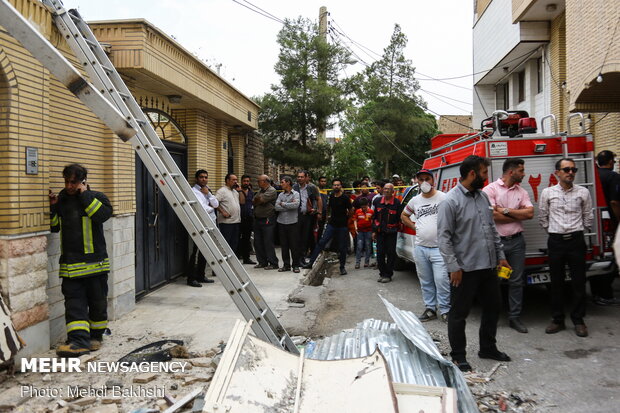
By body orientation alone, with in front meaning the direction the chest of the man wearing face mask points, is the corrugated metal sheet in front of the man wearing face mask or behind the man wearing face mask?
in front

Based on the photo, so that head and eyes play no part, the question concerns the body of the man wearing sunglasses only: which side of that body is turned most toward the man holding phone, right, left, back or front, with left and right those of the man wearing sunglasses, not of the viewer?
right

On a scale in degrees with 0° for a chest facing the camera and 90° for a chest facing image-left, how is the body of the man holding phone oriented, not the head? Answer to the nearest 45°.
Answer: approximately 315°

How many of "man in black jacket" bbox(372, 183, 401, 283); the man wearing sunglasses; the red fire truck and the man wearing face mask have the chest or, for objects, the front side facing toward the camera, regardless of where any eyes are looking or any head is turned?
3

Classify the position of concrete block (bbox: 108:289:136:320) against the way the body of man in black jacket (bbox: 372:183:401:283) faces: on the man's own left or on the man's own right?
on the man's own right

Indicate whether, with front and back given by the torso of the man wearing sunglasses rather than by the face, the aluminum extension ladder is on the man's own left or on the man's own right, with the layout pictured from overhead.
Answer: on the man's own right

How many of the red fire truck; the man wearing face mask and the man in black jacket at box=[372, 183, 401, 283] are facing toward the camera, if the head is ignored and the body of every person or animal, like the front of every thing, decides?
2

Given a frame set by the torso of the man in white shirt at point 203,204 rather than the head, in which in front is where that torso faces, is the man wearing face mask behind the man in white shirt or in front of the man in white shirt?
in front

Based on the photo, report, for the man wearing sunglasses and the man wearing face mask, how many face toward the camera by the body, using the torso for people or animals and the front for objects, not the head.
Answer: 2

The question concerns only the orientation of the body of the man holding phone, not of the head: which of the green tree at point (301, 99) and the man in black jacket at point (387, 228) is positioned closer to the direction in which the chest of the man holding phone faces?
the man in black jacket

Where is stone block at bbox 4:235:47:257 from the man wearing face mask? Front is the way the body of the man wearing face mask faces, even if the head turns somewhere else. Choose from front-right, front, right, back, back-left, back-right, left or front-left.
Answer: front-right
